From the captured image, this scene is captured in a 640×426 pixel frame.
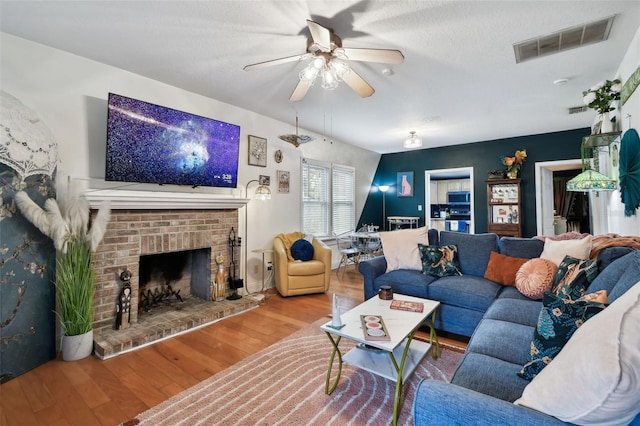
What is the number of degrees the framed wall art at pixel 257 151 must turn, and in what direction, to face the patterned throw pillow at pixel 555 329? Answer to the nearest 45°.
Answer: approximately 45° to its right

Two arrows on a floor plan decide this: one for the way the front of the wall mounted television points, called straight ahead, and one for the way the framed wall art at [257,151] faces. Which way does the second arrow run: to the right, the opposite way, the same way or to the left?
the same way

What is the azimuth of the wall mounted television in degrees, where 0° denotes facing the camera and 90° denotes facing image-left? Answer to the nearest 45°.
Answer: approximately 315°

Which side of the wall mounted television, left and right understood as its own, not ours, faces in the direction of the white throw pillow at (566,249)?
front

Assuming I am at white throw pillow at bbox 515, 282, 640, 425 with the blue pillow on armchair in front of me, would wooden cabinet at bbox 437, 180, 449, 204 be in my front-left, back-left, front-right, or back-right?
front-right

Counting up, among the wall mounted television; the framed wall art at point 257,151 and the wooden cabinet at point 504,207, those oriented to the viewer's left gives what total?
0

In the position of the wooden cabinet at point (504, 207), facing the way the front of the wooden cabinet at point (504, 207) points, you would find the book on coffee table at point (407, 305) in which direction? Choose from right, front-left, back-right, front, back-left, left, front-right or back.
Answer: front

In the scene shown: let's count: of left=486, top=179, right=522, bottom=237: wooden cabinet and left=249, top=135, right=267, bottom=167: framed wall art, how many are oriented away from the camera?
0

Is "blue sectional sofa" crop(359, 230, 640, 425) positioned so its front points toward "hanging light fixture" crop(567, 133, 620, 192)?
no

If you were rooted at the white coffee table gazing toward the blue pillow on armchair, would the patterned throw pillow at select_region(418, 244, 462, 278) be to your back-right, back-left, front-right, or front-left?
front-right

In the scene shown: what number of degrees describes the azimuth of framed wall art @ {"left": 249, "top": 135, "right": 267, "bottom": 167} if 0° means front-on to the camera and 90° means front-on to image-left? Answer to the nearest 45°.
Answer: approximately 315°

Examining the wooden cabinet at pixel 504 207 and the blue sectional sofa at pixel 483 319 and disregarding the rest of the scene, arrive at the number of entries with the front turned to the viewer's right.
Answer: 0

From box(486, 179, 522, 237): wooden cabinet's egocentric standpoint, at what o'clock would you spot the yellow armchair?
The yellow armchair is roughly at 1 o'clock from the wooden cabinet.

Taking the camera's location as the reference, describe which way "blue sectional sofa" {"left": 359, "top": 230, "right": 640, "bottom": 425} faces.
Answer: facing the viewer and to the left of the viewer

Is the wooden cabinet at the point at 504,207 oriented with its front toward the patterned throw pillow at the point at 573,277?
yes

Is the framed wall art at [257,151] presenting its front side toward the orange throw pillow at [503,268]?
yes

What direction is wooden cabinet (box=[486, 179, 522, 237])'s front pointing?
toward the camera

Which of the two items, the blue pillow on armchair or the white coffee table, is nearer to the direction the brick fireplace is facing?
the white coffee table

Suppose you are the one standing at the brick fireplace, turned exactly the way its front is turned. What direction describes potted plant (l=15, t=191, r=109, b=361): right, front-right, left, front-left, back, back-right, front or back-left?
right

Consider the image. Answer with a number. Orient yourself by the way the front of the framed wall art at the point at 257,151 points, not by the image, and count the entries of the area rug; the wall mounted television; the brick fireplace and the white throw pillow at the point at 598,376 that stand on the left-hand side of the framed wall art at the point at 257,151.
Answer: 0

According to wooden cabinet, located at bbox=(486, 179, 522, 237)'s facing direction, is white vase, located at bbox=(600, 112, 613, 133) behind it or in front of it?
in front

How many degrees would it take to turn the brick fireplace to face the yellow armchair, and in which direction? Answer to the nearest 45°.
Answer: approximately 45° to its left
